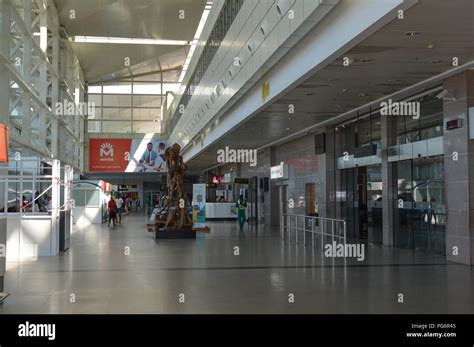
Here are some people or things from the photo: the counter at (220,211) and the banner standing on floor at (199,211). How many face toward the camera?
2

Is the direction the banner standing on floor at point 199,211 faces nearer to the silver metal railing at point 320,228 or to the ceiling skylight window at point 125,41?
the silver metal railing

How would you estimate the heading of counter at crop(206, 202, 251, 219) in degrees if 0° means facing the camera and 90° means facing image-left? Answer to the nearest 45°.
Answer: approximately 0°

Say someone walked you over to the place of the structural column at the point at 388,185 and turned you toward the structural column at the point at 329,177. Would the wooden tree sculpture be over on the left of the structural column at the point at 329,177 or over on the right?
left

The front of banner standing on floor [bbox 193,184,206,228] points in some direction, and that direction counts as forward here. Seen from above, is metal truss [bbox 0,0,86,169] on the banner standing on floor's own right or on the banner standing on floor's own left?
on the banner standing on floor's own right

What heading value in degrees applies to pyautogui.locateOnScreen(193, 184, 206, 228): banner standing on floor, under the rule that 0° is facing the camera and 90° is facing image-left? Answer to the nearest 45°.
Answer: approximately 0°
